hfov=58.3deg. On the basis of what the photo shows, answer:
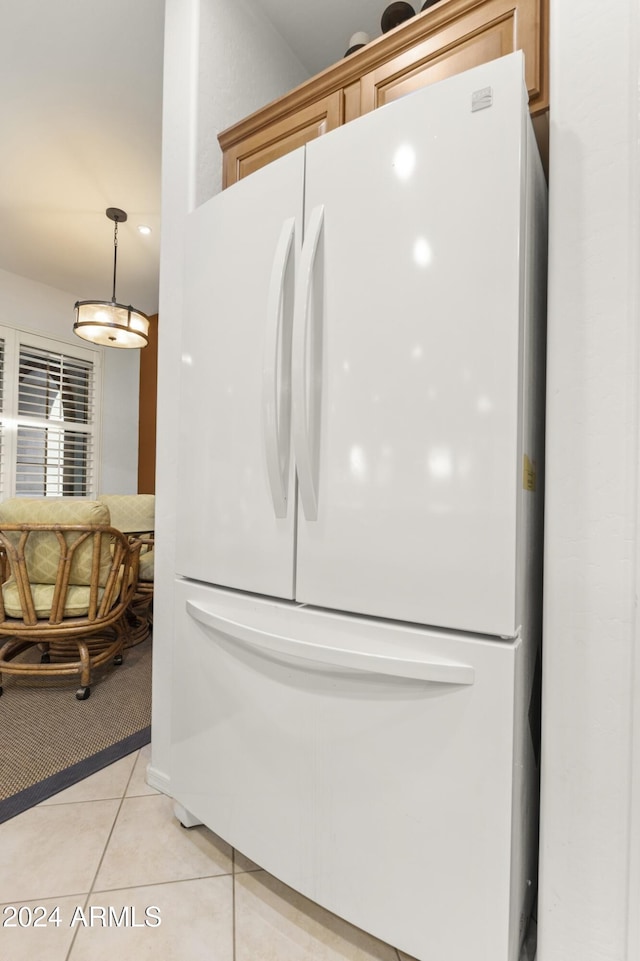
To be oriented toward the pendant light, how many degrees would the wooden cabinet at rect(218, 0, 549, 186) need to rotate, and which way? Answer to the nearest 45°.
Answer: approximately 90° to its right

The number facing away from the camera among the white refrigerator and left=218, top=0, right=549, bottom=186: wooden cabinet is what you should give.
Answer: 0

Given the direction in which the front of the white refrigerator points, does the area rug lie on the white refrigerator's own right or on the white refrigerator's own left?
on the white refrigerator's own right

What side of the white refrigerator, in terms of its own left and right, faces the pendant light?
right

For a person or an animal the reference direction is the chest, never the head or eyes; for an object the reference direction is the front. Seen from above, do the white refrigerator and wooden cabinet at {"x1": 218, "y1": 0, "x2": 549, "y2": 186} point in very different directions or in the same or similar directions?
same or similar directions

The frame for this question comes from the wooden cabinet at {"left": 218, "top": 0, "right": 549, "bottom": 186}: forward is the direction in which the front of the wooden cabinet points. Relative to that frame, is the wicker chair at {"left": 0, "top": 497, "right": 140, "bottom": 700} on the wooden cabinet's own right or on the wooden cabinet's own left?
on the wooden cabinet's own right

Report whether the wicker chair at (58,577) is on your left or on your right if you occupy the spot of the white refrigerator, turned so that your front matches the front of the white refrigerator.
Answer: on your right

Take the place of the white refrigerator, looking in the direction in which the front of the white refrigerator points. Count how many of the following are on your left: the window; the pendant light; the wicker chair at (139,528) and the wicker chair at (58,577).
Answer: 0

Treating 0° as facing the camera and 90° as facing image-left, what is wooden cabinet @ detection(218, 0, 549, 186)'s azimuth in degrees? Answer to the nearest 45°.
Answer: approximately 45°

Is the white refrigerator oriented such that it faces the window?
no

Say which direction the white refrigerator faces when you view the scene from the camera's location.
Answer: facing the viewer and to the left of the viewer

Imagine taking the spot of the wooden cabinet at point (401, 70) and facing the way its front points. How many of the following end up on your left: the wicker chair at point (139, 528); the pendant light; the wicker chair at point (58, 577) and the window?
0
